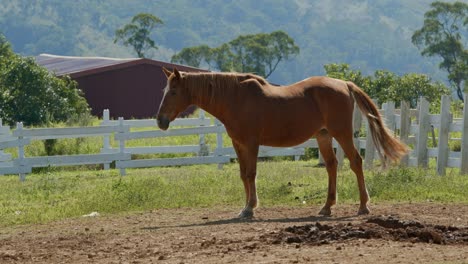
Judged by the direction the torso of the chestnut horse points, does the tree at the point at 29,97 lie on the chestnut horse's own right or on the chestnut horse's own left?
on the chestnut horse's own right

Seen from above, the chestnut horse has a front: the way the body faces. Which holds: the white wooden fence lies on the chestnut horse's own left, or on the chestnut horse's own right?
on the chestnut horse's own right

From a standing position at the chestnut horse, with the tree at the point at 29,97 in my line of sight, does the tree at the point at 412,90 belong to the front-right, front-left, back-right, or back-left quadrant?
front-right

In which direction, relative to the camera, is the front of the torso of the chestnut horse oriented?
to the viewer's left

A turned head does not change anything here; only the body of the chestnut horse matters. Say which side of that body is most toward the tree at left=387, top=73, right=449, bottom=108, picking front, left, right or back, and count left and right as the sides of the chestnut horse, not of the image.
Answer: right
